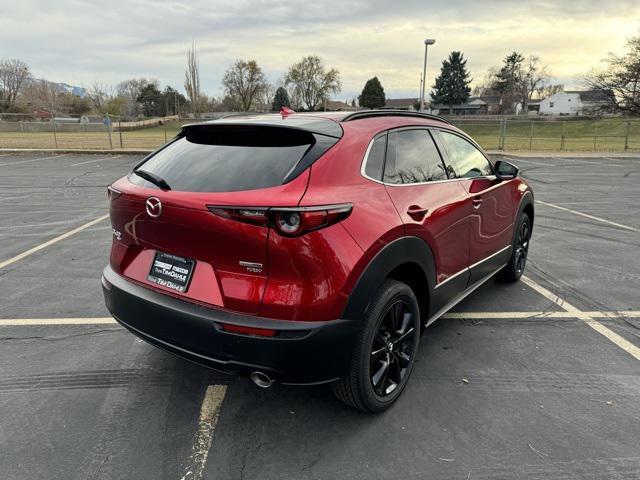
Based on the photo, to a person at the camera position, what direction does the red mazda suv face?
facing away from the viewer and to the right of the viewer
